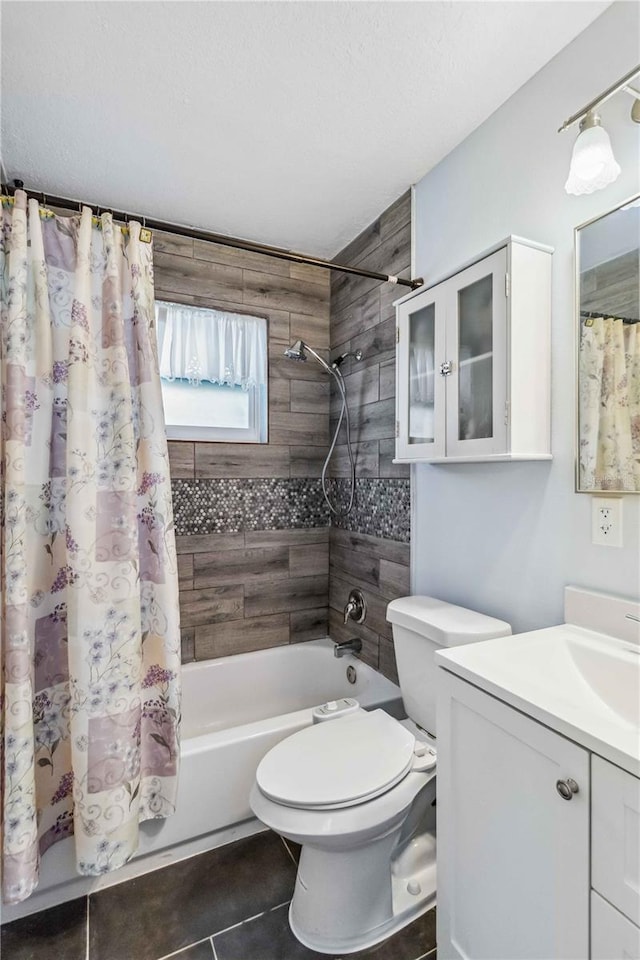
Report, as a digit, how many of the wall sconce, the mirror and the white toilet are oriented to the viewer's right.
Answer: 0

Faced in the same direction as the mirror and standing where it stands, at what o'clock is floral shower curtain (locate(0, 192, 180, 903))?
The floral shower curtain is roughly at 1 o'clock from the mirror.

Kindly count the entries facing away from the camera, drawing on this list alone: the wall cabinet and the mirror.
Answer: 0

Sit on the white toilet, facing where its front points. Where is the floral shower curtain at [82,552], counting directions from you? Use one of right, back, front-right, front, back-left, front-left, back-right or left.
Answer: front-right

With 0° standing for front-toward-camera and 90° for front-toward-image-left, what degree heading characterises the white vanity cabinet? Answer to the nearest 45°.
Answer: approximately 45°

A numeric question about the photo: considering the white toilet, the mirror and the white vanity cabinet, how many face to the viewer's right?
0

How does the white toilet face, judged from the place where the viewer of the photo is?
facing the viewer and to the left of the viewer

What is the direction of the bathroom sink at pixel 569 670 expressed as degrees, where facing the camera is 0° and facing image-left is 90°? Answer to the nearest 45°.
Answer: approximately 45°

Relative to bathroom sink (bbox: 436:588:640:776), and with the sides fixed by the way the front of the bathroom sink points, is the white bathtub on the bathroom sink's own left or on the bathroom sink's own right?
on the bathroom sink's own right
